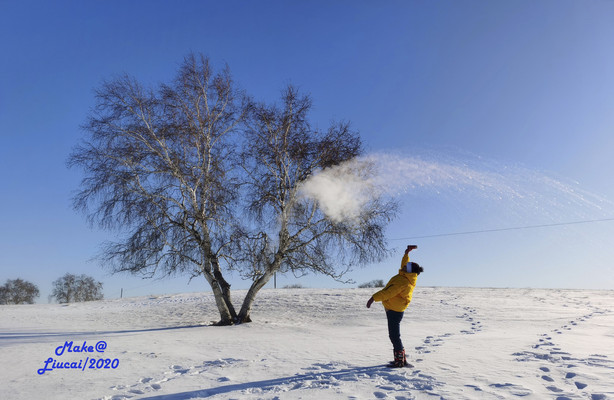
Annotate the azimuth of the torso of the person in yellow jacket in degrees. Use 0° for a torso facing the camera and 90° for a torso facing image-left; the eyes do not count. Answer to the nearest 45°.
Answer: approximately 90°
